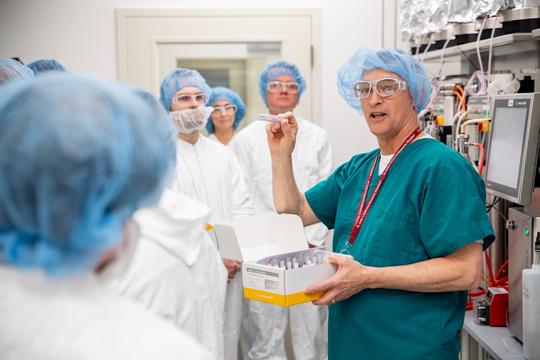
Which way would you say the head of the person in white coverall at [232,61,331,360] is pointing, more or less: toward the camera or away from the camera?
toward the camera

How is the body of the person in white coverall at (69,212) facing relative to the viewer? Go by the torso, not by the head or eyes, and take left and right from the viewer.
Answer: facing away from the viewer and to the right of the viewer

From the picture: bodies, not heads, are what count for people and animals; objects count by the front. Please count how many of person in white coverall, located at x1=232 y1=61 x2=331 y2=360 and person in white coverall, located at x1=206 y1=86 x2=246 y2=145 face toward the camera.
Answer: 2

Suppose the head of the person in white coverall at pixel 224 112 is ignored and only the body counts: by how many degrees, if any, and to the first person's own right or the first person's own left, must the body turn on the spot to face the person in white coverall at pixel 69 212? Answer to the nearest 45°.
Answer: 0° — they already face them

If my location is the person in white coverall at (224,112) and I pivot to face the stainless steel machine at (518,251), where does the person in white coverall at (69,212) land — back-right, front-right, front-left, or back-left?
front-right

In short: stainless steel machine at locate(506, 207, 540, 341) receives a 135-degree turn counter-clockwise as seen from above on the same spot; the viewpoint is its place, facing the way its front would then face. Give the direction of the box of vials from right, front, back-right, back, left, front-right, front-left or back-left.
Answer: back-right

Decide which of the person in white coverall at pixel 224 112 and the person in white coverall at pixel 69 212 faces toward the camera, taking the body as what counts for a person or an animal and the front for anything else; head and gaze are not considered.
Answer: the person in white coverall at pixel 224 112

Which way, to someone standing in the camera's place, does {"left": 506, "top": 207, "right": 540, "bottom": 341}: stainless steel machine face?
facing the viewer and to the left of the viewer

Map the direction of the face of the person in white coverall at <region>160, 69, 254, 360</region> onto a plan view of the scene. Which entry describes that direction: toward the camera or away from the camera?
toward the camera

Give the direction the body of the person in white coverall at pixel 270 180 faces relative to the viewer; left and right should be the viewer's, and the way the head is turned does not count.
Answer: facing the viewer

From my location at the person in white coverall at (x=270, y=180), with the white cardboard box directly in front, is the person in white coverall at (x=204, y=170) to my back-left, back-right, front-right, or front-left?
front-right

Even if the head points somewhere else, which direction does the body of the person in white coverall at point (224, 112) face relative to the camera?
toward the camera

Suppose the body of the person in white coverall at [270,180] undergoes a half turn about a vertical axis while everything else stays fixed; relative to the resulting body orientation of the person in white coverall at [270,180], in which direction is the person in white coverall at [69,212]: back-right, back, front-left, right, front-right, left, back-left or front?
back

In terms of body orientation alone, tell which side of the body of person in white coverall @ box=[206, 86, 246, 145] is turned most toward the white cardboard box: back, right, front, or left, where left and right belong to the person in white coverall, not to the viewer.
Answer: front

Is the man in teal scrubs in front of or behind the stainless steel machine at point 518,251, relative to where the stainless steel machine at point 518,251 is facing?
in front

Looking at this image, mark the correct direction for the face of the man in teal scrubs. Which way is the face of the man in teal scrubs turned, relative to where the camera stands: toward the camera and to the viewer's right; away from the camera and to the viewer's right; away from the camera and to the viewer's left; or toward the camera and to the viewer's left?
toward the camera and to the viewer's left

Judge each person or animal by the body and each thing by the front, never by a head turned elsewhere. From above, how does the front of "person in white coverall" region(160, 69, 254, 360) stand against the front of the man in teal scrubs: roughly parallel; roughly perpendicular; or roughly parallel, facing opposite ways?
roughly perpendicular
